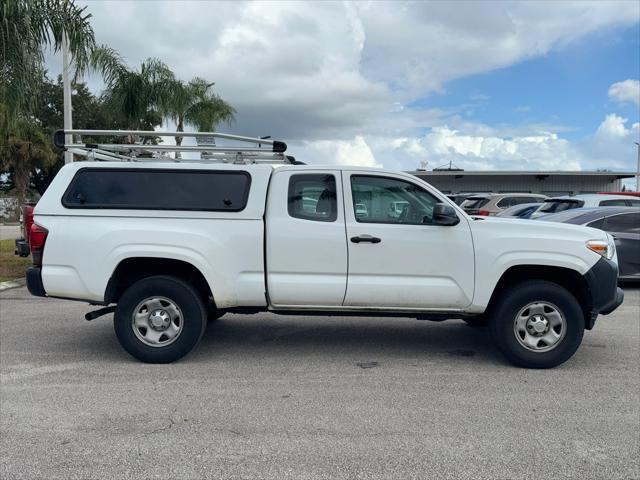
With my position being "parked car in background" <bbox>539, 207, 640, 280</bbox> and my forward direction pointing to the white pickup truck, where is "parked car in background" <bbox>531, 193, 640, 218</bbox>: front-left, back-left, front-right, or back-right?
back-right

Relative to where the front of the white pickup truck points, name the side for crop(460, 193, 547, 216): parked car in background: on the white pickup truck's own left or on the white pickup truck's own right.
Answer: on the white pickup truck's own left

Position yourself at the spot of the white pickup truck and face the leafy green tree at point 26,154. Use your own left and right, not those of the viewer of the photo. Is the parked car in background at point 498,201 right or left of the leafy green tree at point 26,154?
right

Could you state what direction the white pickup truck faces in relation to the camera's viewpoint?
facing to the right of the viewer

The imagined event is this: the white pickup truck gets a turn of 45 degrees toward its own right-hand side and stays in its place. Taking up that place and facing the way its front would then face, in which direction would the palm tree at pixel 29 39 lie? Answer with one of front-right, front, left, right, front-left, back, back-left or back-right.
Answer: back

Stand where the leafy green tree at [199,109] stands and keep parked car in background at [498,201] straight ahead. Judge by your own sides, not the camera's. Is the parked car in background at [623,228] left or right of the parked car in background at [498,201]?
right

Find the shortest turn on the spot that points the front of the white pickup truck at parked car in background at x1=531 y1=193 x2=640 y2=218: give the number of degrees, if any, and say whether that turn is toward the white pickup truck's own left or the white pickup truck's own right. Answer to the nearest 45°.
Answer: approximately 45° to the white pickup truck's own left

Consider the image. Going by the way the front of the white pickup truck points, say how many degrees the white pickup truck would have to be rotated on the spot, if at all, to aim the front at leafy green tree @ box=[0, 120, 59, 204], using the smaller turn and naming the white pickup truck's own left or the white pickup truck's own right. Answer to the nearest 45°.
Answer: approximately 135° to the white pickup truck's own left
